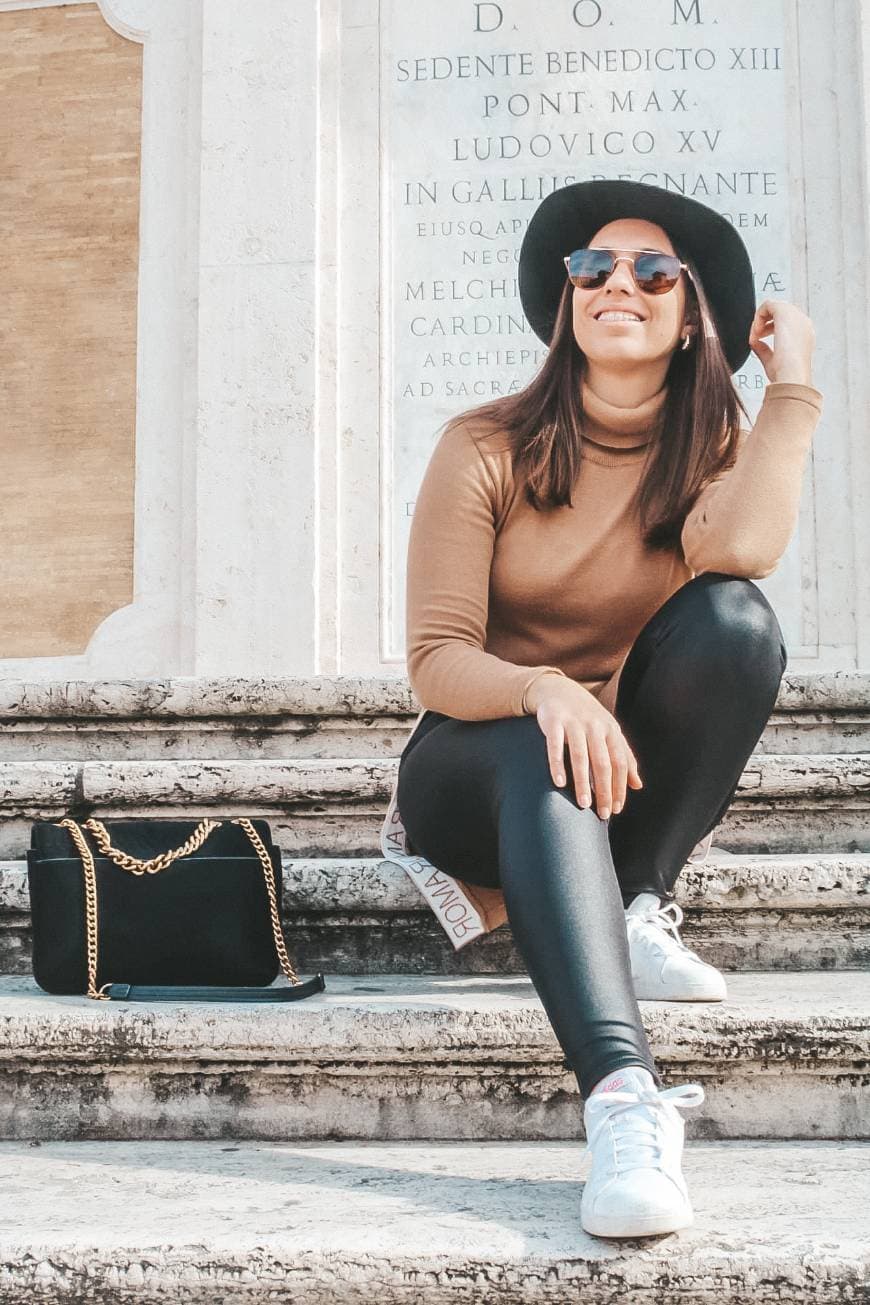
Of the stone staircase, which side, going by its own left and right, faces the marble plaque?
back

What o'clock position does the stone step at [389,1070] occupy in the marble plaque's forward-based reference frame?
The stone step is roughly at 12 o'clock from the marble plaque.

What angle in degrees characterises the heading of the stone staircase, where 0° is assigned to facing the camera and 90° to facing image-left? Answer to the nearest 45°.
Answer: approximately 0°

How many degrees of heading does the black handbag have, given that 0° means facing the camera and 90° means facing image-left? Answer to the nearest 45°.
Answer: approximately 0°
